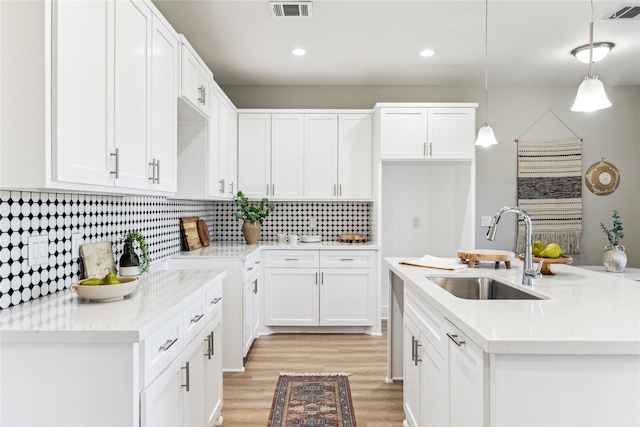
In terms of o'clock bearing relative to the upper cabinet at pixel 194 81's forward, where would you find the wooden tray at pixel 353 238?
The wooden tray is roughly at 11 o'clock from the upper cabinet.

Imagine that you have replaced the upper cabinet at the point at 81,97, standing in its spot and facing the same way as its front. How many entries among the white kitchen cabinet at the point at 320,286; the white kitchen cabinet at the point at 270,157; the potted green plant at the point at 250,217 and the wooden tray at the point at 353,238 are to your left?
4

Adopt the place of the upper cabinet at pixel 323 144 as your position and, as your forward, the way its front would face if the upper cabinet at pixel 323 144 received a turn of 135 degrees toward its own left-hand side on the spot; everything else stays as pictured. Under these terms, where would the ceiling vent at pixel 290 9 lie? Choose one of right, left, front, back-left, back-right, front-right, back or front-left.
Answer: back-right

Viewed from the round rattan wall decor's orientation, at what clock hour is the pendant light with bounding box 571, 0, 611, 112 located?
The pendant light is roughly at 12 o'clock from the round rattan wall decor.

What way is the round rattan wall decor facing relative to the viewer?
toward the camera

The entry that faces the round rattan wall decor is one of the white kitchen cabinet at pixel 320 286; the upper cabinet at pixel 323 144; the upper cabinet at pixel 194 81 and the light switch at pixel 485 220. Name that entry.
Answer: the upper cabinet at pixel 194 81

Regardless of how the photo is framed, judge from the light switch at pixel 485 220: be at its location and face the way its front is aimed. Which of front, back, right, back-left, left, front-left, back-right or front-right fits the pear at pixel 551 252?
front

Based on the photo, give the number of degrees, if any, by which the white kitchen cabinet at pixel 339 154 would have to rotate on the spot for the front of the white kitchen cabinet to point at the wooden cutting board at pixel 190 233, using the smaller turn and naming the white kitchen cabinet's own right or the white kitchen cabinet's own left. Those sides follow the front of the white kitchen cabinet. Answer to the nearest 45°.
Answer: approximately 45° to the white kitchen cabinet's own right

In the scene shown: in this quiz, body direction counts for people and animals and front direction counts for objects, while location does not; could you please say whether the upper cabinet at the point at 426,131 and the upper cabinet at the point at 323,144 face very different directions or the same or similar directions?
same or similar directions

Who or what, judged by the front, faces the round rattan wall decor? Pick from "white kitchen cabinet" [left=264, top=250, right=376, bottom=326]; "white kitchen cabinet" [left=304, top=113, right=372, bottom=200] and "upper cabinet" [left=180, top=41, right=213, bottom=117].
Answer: the upper cabinet

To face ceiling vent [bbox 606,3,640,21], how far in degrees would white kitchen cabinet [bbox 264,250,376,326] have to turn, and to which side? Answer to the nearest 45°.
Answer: approximately 45° to its left

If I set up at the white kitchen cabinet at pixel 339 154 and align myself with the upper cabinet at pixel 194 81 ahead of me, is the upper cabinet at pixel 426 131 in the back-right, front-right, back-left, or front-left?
back-left

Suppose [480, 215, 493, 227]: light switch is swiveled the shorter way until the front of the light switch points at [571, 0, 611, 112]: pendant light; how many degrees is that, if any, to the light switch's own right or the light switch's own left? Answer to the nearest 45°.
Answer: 0° — it already faces it

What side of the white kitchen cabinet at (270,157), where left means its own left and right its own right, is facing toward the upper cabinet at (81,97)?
front

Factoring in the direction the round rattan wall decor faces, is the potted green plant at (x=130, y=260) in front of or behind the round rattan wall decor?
in front

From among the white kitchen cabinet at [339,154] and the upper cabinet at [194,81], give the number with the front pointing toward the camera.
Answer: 1

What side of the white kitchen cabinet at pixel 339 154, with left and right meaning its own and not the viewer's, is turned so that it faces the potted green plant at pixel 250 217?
right

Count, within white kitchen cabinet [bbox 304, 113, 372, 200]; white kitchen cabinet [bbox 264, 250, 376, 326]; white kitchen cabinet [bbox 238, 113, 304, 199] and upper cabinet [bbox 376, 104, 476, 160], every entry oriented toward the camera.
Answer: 4

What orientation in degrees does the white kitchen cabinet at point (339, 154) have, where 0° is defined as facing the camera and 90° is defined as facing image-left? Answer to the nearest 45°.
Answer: approximately 0°

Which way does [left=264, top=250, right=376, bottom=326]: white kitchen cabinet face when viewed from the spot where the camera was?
facing the viewer
